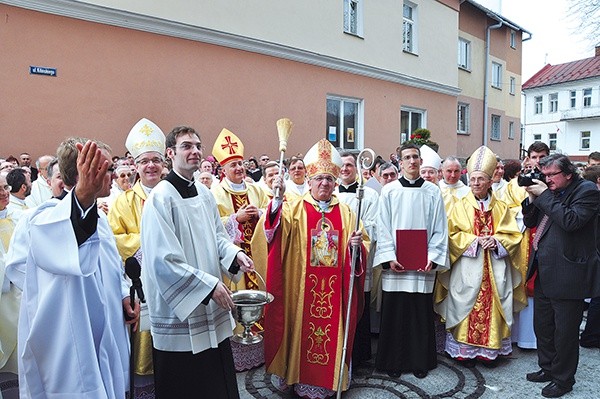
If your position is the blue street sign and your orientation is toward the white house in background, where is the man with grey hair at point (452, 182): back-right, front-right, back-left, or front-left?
front-right

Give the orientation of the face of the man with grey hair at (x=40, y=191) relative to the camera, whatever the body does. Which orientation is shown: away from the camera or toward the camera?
toward the camera

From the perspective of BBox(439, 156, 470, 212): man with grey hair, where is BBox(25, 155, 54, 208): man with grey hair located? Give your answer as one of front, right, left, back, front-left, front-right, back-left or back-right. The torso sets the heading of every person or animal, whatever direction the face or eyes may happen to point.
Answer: right

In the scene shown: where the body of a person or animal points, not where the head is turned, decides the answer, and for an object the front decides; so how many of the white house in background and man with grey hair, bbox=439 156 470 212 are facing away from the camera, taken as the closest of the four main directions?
0

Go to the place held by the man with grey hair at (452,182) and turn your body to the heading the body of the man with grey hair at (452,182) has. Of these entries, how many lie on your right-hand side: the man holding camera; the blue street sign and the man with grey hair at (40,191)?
2

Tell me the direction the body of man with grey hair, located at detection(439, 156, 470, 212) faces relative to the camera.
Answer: toward the camera

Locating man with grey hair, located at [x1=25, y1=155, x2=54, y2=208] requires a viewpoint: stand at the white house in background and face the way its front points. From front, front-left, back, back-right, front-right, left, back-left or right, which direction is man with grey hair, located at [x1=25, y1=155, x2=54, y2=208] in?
front-left

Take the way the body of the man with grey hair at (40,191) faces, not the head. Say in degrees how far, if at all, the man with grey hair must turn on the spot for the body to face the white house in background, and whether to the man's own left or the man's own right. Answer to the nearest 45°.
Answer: approximately 90° to the man's own left

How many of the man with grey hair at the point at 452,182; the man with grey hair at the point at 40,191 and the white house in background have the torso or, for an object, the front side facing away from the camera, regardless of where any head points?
0

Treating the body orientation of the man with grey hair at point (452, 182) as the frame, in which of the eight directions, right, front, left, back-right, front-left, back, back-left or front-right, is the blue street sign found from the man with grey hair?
right

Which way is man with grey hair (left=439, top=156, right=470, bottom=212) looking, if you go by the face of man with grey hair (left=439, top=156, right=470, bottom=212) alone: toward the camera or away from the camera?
toward the camera

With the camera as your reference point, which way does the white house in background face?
facing the viewer and to the left of the viewer

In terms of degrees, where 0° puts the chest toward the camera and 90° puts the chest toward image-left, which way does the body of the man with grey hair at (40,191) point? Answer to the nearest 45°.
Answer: approximately 315°

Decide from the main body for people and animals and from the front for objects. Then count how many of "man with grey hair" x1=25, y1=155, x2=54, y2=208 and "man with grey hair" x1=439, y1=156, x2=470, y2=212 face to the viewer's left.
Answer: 0
